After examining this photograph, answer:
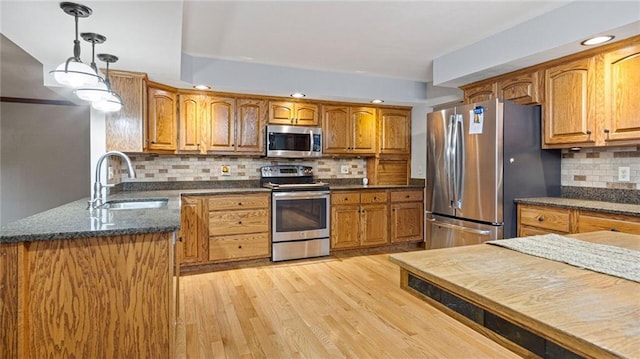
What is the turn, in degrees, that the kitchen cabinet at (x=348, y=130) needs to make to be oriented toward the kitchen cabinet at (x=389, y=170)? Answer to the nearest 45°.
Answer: approximately 135° to its left

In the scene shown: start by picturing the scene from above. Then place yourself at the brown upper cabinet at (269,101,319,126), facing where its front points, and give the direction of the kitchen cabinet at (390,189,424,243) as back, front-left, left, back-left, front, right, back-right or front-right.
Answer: left

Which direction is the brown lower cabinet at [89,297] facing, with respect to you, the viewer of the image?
facing to the right of the viewer

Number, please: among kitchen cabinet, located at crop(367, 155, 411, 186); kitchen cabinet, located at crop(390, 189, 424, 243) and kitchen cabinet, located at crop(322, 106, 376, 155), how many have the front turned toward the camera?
3

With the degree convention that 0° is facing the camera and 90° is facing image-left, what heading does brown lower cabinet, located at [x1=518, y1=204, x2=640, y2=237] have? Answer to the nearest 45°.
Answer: approximately 45°

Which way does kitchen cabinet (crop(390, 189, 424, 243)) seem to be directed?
toward the camera

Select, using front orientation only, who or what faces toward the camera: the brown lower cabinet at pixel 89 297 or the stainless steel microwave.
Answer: the stainless steel microwave

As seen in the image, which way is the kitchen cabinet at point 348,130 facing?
toward the camera

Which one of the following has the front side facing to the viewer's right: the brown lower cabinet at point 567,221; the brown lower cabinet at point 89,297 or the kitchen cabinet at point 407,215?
the brown lower cabinet at point 89,297

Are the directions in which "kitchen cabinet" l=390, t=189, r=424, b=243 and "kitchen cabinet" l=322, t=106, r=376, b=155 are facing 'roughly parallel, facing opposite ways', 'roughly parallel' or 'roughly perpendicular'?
roughly parallel

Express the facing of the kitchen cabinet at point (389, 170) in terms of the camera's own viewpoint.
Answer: facing the viewer
